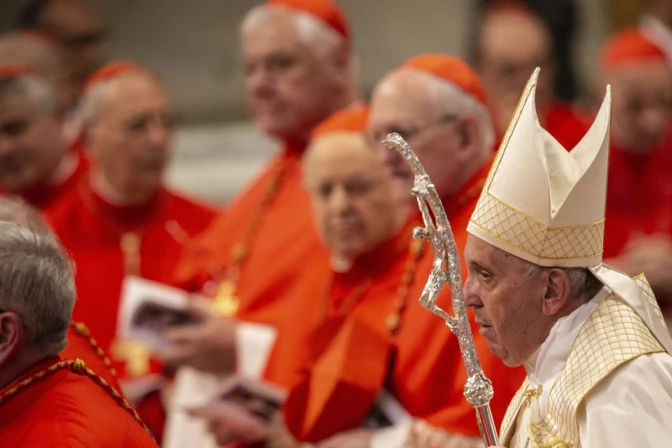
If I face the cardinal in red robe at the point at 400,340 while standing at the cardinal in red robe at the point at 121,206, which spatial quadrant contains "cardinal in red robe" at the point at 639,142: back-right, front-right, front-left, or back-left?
front-left

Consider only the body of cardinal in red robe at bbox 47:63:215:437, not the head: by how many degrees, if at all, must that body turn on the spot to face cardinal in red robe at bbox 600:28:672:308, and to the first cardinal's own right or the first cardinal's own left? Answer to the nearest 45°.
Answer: approximately 45° to the first cardinal's own left

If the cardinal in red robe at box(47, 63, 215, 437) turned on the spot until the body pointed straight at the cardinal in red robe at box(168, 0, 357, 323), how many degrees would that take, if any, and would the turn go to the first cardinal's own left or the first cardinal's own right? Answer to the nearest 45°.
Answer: approximately 90° to the first cardinal's own left

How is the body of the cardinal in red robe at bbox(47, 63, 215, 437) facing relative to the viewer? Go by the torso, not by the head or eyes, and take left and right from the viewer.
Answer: facing the viewer and to the right of the viewer

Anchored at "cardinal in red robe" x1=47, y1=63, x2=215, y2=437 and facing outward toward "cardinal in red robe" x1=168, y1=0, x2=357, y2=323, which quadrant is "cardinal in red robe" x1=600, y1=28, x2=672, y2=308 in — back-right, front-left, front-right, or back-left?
front-left

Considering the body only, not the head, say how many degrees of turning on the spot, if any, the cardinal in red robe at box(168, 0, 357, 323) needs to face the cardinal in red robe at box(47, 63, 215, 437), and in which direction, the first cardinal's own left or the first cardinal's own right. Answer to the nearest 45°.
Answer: approximately 90° to the first cardinal's own right

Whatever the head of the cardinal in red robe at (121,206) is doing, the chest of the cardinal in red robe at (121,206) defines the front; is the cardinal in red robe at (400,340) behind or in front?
in front

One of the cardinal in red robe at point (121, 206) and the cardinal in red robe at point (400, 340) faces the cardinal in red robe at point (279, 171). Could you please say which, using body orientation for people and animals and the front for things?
the cardinal in red robe at point (121, 206)

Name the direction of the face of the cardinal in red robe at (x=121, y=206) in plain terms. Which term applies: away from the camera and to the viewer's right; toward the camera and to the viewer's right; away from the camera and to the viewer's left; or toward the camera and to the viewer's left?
toward the camera and to the viewer's right

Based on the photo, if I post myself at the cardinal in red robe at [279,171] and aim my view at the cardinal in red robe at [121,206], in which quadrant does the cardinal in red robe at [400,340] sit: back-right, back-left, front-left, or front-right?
back-left

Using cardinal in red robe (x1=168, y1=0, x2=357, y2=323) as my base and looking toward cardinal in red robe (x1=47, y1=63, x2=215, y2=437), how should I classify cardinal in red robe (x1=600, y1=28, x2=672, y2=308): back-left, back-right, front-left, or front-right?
back-right
